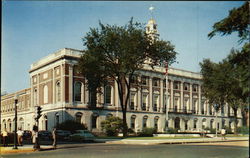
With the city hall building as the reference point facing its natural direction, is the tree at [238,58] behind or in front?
in front

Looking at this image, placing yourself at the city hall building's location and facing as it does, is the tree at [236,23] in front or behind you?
in front

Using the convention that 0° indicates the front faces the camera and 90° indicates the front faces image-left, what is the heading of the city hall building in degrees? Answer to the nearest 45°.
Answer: approximately 315°

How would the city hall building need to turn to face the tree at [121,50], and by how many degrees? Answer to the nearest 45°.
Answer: approximately 45° to its right

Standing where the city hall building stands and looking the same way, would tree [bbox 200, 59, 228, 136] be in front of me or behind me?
in front
